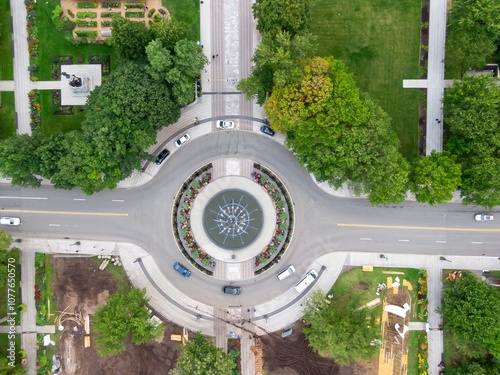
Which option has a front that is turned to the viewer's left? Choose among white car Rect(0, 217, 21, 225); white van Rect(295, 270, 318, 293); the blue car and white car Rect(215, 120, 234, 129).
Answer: white car Rect(215, 120, 234, 129)

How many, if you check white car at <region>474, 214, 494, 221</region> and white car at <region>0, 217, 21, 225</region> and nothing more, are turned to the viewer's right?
1

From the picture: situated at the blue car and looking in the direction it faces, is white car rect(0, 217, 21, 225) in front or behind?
behind

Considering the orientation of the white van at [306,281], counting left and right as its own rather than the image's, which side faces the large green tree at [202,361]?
back

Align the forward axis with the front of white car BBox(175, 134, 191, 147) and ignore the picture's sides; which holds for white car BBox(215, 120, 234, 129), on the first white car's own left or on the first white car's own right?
on the first white car's own left

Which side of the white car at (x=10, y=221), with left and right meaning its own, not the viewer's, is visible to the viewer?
right

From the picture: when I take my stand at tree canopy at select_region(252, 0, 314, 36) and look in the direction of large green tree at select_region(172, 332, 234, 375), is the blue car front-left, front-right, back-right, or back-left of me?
front-right

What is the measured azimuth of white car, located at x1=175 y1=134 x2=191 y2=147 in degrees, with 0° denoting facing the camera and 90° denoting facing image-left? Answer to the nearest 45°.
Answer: approximately 45°

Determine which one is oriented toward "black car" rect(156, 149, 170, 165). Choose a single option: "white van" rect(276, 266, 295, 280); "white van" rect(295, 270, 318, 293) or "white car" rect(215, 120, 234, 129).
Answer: the white car

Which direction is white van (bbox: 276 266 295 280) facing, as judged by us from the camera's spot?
facing away from the viewer and to the right of the viewer

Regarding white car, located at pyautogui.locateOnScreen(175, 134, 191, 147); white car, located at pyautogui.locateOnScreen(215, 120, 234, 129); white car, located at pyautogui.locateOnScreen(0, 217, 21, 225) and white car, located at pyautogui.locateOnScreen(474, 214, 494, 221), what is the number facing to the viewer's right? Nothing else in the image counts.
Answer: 1

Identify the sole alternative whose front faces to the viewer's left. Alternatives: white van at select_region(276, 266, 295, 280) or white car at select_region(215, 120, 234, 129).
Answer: the white car

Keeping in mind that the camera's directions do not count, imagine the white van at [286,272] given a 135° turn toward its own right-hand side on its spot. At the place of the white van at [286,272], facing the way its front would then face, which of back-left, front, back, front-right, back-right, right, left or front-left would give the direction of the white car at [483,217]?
left

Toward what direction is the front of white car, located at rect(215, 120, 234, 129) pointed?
to the viewer's left

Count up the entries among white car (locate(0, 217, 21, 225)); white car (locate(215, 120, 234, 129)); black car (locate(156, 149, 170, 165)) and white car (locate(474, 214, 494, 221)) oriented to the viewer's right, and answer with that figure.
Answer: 1

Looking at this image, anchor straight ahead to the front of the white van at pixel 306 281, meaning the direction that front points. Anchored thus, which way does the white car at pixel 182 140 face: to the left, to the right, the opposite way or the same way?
the opposite way

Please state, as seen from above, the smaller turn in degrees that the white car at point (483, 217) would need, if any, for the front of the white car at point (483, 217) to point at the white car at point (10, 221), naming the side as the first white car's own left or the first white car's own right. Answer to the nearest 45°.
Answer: approximately 45° to the first white car's own left
